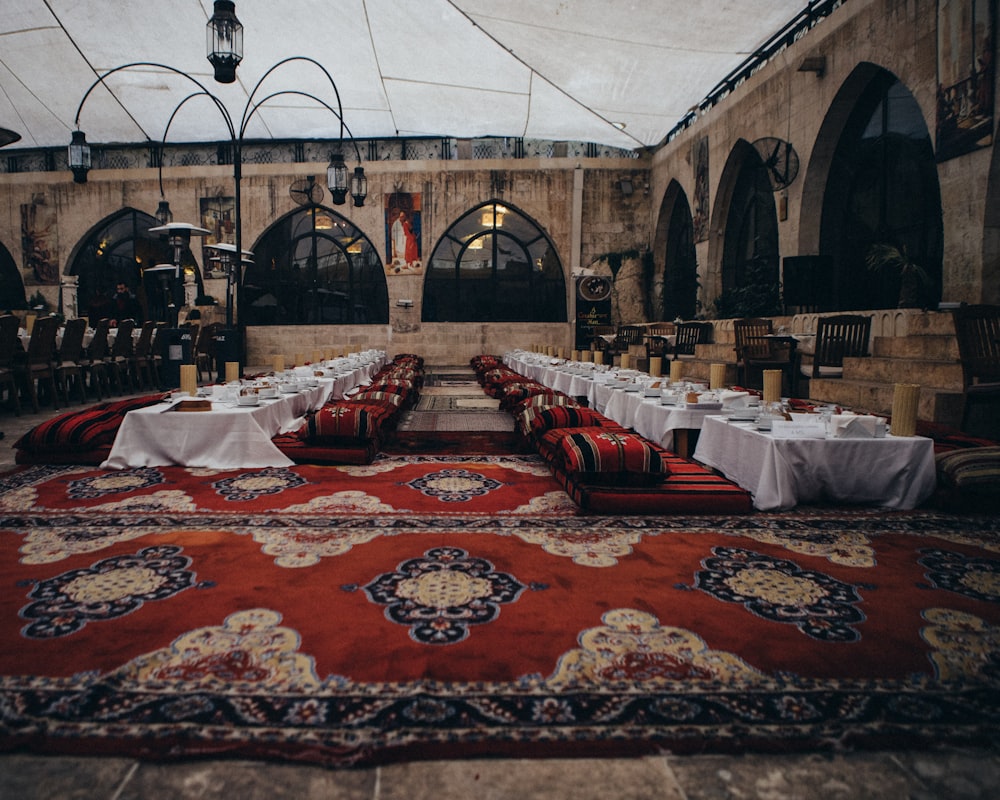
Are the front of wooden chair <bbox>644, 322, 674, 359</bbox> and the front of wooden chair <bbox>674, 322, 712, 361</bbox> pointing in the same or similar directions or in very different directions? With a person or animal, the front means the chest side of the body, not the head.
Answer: very different directions
